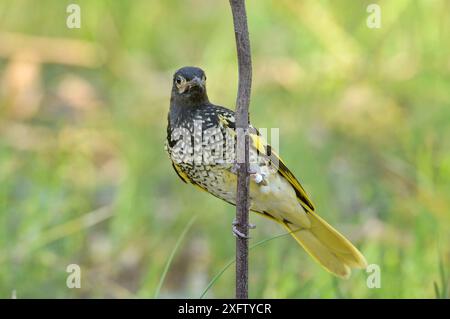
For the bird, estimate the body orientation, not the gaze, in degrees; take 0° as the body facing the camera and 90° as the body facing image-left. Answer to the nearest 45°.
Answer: approximately 45°
